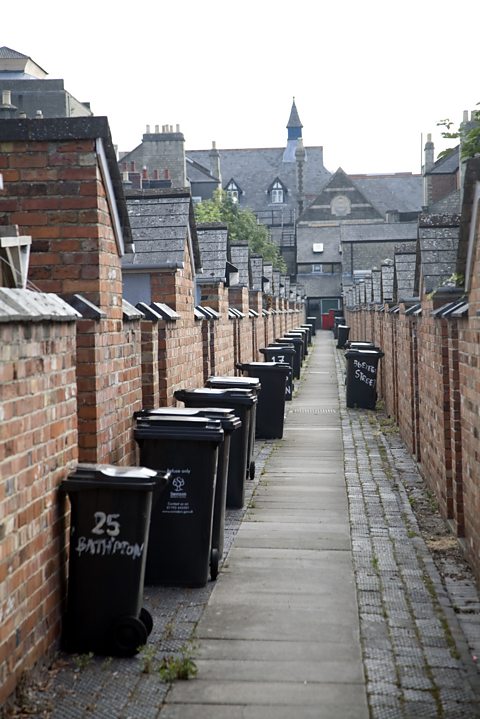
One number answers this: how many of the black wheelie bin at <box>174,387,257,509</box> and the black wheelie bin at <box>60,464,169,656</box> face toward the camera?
0

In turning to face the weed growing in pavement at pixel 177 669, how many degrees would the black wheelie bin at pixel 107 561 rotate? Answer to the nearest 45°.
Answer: approximately 135° to its left

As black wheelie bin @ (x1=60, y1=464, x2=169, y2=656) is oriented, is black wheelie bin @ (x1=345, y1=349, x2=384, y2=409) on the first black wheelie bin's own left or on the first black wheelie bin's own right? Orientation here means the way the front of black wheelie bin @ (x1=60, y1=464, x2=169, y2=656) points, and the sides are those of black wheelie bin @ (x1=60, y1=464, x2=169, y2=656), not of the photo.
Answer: on the first black wheelie bin's own right

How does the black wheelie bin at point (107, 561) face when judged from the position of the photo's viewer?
facing to the left of the viewer
